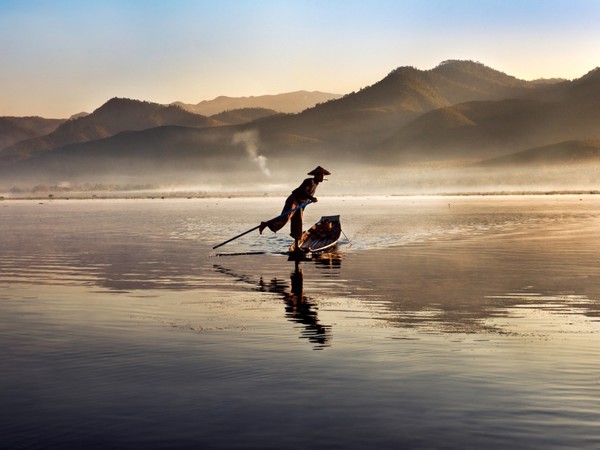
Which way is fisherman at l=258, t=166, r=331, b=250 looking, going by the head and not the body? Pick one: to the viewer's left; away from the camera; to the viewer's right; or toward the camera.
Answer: to the viewer's right

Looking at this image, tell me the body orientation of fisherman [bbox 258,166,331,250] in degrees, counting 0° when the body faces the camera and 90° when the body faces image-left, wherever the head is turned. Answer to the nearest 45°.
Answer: approximately 270°
